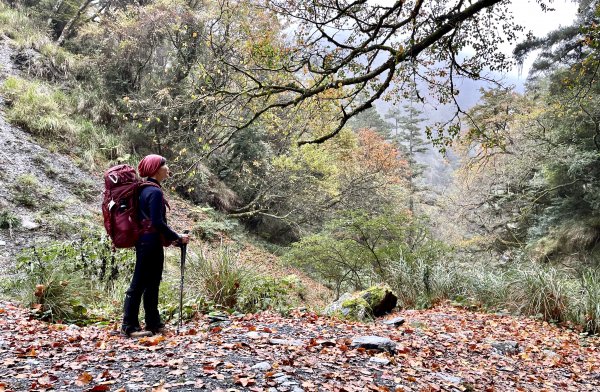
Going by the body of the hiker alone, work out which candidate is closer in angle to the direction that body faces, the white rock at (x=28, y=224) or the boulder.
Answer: the boulder

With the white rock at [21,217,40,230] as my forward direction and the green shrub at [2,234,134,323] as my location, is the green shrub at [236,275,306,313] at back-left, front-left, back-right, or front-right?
back-right

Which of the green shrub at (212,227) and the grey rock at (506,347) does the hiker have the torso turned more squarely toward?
the grey rock

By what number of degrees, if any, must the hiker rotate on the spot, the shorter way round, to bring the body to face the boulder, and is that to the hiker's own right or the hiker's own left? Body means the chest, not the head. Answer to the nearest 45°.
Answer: approximately 45° to the hiker's own left

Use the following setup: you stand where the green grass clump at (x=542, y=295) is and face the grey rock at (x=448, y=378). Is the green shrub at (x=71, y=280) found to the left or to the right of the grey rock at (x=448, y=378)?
right

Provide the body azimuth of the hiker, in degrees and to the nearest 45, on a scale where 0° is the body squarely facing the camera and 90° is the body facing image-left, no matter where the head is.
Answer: approximately 270°

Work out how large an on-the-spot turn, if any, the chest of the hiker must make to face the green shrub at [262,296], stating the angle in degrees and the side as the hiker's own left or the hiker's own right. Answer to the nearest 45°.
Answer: approximately 45° to the hiker's own left

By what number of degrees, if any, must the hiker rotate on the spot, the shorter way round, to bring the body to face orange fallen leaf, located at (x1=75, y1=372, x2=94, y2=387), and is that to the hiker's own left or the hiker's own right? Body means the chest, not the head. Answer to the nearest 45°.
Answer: approximately 90° to the hiker's own right

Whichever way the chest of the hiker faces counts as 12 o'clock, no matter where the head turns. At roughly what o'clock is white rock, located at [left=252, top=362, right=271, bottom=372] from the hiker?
The white rock is roughly at 2 o'clock from the hiker.
